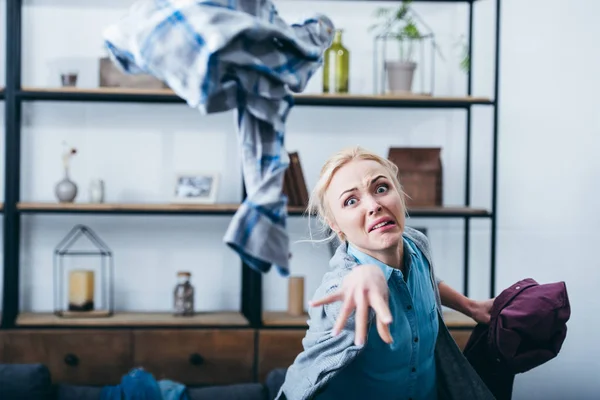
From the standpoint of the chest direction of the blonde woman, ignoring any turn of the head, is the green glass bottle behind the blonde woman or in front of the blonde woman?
behind

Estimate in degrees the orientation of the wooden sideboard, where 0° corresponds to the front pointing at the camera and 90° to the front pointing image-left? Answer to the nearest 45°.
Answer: approximately 0°

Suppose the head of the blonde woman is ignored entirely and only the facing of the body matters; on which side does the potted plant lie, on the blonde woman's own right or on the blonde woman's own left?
on the blonde woman's own left

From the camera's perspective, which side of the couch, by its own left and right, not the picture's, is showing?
front

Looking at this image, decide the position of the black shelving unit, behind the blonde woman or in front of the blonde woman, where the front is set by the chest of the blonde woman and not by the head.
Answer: behind

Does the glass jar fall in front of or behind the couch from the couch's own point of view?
behind

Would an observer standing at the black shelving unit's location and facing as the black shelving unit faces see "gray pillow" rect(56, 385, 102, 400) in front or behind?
in front

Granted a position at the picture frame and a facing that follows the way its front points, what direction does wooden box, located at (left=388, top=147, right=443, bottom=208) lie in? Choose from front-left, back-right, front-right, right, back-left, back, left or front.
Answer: left
